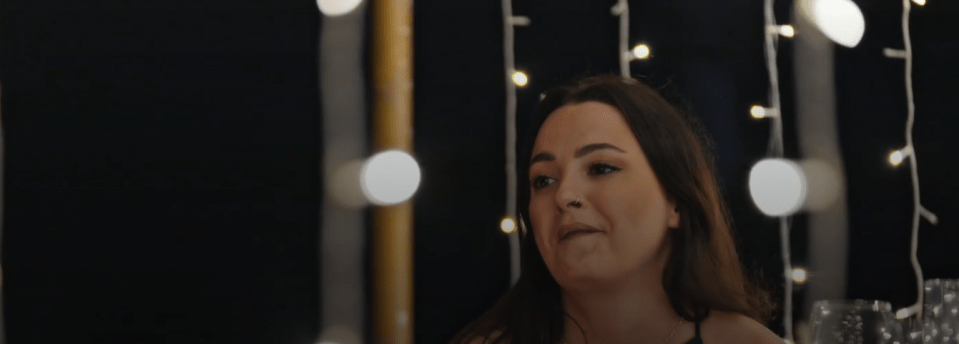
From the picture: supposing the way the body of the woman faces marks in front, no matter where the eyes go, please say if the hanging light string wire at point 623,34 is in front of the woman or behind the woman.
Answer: behind

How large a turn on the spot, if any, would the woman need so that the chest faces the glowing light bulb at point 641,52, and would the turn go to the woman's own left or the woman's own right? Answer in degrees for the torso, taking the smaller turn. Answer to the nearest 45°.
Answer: approximately 135° to the woman's own right

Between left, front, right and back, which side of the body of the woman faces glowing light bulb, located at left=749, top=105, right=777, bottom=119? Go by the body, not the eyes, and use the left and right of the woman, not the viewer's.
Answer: back

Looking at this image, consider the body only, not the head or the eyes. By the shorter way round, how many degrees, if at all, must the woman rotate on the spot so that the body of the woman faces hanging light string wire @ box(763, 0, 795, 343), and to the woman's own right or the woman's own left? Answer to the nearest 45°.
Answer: approximately 180°

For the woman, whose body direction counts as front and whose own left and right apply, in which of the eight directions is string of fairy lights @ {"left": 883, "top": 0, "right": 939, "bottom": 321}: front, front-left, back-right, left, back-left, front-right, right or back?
back

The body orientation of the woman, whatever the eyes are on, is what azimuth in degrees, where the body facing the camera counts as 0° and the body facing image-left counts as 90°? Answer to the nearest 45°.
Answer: approximately 45°

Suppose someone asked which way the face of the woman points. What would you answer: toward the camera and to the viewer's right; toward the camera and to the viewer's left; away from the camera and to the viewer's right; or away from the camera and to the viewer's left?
toward the camera and to the viewer's left

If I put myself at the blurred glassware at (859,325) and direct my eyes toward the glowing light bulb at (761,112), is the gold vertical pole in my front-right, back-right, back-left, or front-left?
front-left
